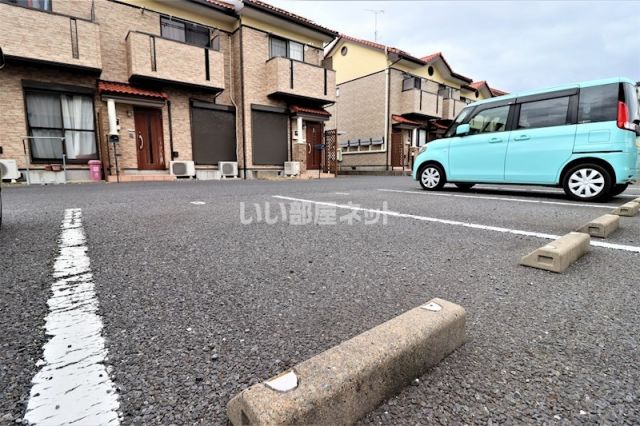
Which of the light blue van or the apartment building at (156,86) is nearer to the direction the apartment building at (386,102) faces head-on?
the light blue van

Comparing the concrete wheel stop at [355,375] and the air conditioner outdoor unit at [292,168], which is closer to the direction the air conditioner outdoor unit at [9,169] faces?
the concrete wheel stop

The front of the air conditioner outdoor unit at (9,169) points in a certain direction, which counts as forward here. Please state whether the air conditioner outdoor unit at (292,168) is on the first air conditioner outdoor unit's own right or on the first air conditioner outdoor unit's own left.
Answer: on the first air conditioner outdoor unit's own left

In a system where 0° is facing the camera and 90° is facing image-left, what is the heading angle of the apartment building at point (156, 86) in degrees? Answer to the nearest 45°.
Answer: approximately 315°

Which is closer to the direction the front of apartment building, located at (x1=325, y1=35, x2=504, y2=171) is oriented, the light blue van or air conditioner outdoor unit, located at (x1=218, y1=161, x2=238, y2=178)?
the light blue van

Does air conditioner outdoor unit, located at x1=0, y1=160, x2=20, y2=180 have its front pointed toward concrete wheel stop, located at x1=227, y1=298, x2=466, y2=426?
yes
